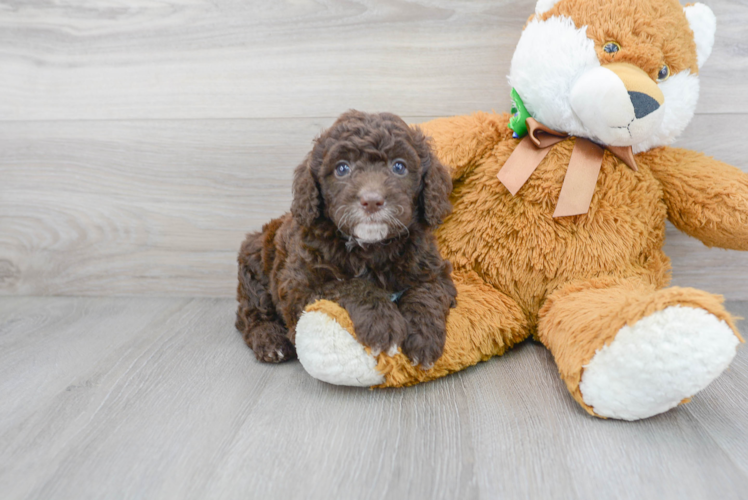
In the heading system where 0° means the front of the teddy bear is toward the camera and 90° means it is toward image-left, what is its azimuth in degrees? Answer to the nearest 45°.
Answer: approximately 0°

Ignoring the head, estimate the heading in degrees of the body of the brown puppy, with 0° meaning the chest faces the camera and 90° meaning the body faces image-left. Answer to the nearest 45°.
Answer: approximately 315°
